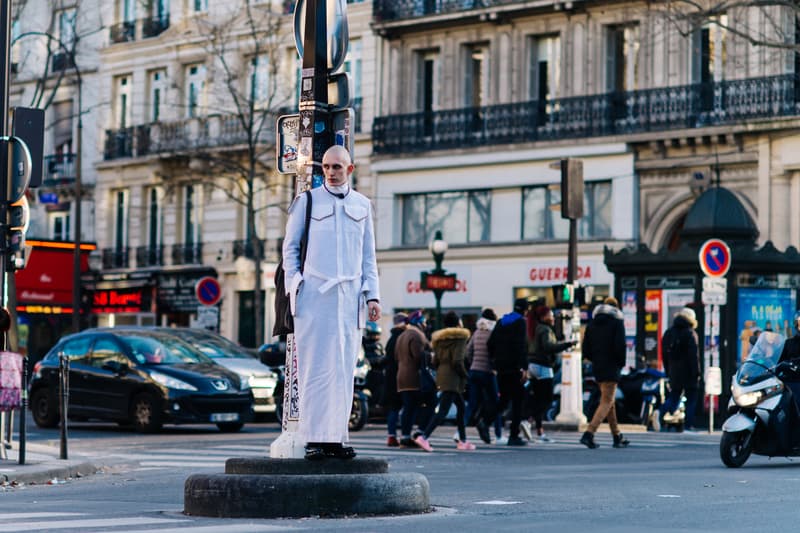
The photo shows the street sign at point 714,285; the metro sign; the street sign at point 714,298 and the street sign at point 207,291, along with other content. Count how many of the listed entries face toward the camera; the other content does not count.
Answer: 4

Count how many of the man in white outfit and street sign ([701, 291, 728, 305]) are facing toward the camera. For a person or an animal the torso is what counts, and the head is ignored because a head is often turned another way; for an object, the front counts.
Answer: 2

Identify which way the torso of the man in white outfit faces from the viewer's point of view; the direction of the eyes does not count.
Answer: toward the camera

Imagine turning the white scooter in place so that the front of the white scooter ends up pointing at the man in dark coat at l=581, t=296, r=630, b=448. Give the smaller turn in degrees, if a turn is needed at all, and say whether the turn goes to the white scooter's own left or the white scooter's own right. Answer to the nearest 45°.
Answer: approximately 90° to the white scooter's own right

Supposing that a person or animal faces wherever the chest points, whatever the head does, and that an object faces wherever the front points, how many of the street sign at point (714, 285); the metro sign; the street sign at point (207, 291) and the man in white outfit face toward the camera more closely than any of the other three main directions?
4

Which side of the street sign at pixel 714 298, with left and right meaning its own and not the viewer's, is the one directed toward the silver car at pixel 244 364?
right

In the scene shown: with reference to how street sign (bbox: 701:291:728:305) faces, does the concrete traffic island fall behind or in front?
in front

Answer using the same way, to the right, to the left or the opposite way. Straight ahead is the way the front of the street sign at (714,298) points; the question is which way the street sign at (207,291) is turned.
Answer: the same way

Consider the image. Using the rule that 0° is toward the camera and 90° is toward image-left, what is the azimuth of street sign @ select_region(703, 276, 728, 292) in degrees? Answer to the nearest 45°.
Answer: approximately 0°

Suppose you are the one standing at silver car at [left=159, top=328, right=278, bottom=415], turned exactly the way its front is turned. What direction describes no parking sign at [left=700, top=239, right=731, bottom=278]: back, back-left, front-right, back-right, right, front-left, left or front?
front-left

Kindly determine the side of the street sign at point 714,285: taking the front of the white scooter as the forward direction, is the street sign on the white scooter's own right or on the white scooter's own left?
on the white scooter's own right

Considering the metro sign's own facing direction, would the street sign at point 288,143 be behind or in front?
in front

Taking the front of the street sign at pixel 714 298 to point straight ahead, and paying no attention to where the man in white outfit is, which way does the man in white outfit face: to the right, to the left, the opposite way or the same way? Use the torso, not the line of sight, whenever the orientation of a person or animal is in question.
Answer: the same way

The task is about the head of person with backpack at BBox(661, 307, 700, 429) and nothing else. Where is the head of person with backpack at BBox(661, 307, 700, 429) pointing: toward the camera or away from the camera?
away from the camera

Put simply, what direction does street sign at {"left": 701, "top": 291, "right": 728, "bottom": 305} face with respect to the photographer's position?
facing the viewer

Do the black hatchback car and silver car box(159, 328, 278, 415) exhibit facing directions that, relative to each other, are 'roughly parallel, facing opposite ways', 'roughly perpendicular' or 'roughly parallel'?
roughly parallel

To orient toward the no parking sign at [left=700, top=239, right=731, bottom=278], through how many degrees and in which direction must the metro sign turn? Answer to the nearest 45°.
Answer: approximately 45° to its left

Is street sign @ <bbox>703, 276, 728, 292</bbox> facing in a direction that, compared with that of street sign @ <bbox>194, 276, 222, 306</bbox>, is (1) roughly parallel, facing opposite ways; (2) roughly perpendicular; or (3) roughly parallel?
roughly parallel

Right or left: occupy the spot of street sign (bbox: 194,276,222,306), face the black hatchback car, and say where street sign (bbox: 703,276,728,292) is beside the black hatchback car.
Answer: left
